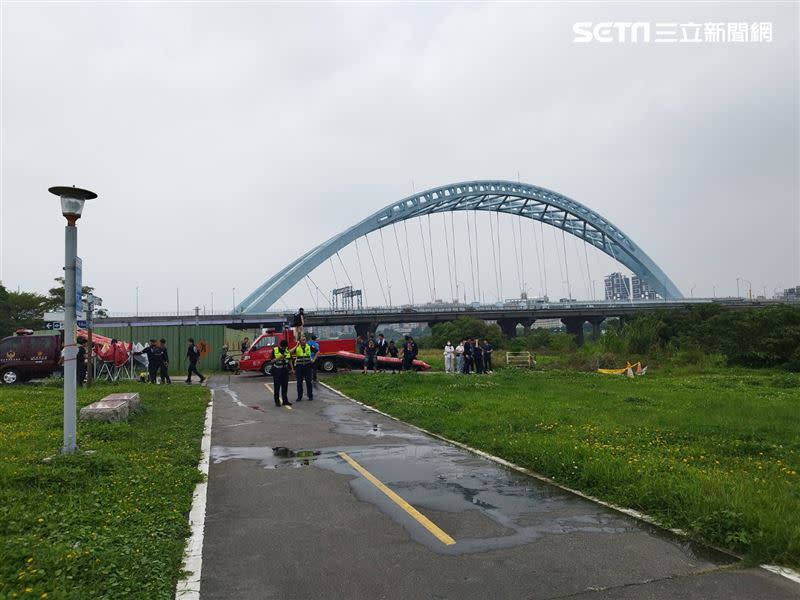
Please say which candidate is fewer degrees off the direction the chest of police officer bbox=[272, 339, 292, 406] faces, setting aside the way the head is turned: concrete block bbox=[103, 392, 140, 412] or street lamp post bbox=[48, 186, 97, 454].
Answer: the street lamp post

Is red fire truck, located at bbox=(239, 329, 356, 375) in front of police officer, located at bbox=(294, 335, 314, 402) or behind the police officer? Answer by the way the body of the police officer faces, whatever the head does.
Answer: behind

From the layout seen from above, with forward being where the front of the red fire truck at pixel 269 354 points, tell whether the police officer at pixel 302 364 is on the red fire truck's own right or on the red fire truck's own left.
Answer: on the red fire truck's own left

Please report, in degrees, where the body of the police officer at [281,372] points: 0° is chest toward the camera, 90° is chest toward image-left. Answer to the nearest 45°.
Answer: approximately 0°

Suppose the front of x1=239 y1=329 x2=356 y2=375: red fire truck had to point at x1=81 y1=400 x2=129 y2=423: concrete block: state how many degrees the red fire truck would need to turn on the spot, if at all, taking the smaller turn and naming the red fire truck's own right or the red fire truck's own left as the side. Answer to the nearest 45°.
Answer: approximately 90° to the red fire truck's own left

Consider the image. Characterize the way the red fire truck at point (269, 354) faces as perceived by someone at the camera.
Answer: facing to the left of the viewer

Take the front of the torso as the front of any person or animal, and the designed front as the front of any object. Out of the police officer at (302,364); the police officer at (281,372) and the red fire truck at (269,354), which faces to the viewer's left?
the red fire truck

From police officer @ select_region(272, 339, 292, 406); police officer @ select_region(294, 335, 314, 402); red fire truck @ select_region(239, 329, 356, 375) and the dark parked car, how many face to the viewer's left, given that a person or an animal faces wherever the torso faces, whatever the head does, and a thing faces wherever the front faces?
2

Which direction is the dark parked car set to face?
to the viewer's left

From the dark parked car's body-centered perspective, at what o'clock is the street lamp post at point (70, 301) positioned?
The street lamp post is roughly at 9 o'clock from the dark parked car.

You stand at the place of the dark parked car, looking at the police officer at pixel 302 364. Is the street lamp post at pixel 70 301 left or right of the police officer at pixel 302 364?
right

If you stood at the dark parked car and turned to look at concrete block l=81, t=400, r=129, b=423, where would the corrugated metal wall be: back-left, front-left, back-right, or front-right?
back-left
